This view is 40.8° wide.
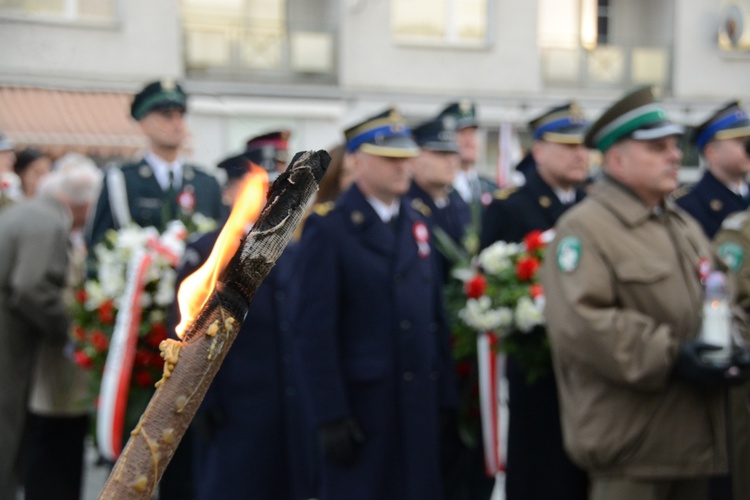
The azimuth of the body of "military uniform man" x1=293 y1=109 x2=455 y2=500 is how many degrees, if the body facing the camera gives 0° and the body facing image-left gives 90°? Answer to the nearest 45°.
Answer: approximately 315°

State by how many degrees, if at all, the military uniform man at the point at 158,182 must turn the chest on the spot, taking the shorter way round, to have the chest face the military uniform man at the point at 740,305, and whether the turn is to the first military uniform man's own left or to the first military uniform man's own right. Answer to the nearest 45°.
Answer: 0° — they already face them

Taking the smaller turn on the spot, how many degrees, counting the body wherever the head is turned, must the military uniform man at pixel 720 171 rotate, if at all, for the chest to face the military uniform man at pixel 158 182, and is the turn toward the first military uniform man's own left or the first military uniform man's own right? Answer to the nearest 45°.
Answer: approximately 135° to the first military uniform man's own right

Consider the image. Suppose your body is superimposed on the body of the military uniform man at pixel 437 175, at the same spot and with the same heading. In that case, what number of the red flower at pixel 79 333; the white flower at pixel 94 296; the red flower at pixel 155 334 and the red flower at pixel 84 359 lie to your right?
4

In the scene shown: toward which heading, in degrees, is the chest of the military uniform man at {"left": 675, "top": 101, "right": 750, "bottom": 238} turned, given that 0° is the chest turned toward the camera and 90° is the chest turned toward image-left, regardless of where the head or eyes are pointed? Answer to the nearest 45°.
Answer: approximately 315°

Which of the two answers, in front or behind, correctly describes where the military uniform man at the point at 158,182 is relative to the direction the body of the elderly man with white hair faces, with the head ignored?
in front

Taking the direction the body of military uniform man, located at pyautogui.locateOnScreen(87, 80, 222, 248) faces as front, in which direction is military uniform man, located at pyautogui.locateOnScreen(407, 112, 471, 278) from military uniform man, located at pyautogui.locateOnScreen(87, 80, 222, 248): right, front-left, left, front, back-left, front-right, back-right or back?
front-left
